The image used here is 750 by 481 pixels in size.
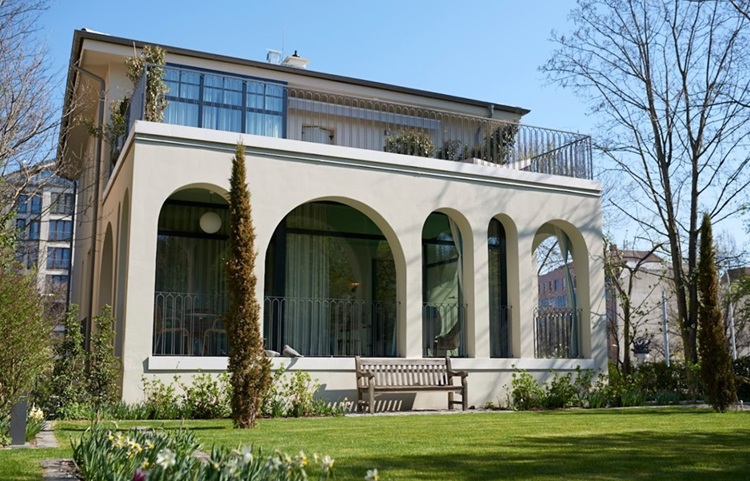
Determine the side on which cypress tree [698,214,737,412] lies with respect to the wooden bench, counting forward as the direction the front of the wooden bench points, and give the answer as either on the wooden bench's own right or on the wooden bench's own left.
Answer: on the wooden bench's own left

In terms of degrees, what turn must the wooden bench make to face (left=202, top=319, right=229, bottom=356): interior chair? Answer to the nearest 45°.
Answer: approximately 135° to its right

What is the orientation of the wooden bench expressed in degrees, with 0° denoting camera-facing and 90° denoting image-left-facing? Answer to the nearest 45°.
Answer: approximately 315°

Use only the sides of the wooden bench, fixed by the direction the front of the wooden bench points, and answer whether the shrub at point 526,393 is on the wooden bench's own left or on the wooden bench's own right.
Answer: on the wooden bench's own left

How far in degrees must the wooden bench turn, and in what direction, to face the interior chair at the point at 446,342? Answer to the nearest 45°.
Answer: approximately 135° to its left

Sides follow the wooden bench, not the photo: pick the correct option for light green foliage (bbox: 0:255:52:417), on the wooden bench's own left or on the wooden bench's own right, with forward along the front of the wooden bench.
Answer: on the wooden bench's own right

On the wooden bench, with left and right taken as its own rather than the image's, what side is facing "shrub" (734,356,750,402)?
left

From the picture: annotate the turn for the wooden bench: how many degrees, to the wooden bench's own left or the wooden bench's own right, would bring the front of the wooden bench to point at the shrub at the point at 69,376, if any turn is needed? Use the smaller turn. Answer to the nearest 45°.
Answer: approximately 90° to the wooden bench's own right

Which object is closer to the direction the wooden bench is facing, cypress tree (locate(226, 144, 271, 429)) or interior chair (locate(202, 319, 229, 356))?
the cypress tree

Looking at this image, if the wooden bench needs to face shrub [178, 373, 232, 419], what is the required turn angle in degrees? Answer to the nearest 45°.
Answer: approximately 90° to its right

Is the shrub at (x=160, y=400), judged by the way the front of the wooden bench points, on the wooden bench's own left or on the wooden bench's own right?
on the wooden bench's own right

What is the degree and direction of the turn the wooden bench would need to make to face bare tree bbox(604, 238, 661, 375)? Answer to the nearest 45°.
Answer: approximately 90° to its left
